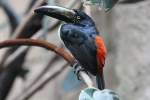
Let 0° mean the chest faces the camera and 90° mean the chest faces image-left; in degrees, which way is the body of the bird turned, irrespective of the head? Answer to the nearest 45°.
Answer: approximately 90°
